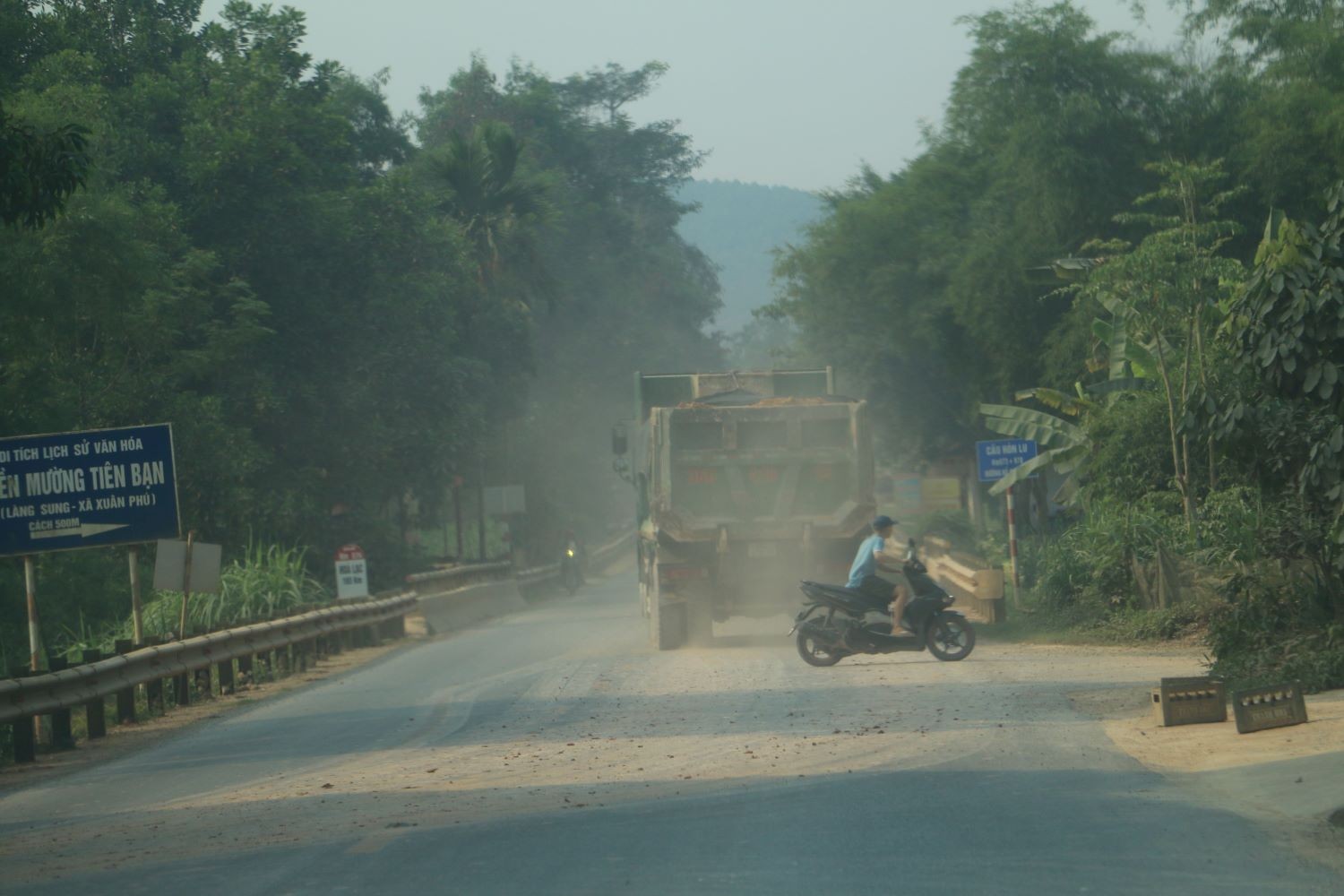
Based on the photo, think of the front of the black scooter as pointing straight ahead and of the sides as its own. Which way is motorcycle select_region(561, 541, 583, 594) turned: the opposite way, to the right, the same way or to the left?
to the right

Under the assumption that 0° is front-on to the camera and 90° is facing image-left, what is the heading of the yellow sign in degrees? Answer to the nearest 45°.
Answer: approximately 0°

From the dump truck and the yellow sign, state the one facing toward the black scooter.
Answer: the yellow sign

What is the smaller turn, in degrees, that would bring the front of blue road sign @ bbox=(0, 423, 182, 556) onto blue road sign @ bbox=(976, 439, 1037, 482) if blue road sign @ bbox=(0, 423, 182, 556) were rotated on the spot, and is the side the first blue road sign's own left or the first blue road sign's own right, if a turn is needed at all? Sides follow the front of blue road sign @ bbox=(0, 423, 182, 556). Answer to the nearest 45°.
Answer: approximately 90° to the first blue road sign's own left

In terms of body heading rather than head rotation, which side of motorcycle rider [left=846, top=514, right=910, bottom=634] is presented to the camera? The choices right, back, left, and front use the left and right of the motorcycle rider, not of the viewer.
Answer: right

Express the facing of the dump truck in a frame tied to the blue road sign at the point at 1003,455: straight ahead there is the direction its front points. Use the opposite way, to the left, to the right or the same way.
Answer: the opposite way

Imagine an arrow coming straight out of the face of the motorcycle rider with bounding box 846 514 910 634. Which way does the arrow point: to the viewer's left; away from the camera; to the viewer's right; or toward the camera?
to the viewer's right

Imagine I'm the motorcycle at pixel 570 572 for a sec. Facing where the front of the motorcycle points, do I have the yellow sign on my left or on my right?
on my left

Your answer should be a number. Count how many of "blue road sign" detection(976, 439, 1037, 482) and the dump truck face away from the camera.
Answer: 1

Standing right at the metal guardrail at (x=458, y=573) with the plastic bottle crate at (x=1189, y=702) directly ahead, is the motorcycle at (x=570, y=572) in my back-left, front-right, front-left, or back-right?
back-left

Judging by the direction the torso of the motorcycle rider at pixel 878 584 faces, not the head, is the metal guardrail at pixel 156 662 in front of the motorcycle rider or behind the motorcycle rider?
behind

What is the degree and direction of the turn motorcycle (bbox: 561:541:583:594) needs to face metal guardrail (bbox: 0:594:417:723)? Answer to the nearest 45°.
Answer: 0° — it already faces it

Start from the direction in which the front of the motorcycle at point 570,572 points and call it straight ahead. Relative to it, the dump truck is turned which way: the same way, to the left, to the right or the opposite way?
the opposite way

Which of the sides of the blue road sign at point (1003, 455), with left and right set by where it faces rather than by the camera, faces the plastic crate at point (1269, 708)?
front

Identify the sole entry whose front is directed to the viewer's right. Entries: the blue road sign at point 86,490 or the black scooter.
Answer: the black scooter

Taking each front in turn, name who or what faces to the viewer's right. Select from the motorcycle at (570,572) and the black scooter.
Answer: the black scooter

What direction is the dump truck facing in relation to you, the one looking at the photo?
facing away from the viewer
